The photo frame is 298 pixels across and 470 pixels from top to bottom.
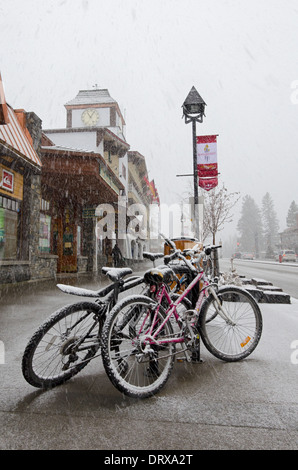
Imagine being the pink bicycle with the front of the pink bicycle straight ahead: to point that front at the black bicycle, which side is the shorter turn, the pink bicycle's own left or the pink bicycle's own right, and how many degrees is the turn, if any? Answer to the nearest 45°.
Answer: approximately 135° to the pink bicycle's own left

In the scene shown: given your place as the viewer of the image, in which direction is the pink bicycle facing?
facing away from the viewer and to the right of the viewer

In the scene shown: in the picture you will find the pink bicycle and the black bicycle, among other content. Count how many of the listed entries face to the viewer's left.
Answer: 0

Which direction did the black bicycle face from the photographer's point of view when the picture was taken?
facing away from the viewer and to the right of the viewer

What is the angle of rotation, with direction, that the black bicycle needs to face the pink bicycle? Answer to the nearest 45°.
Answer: approximately 45° to its right
